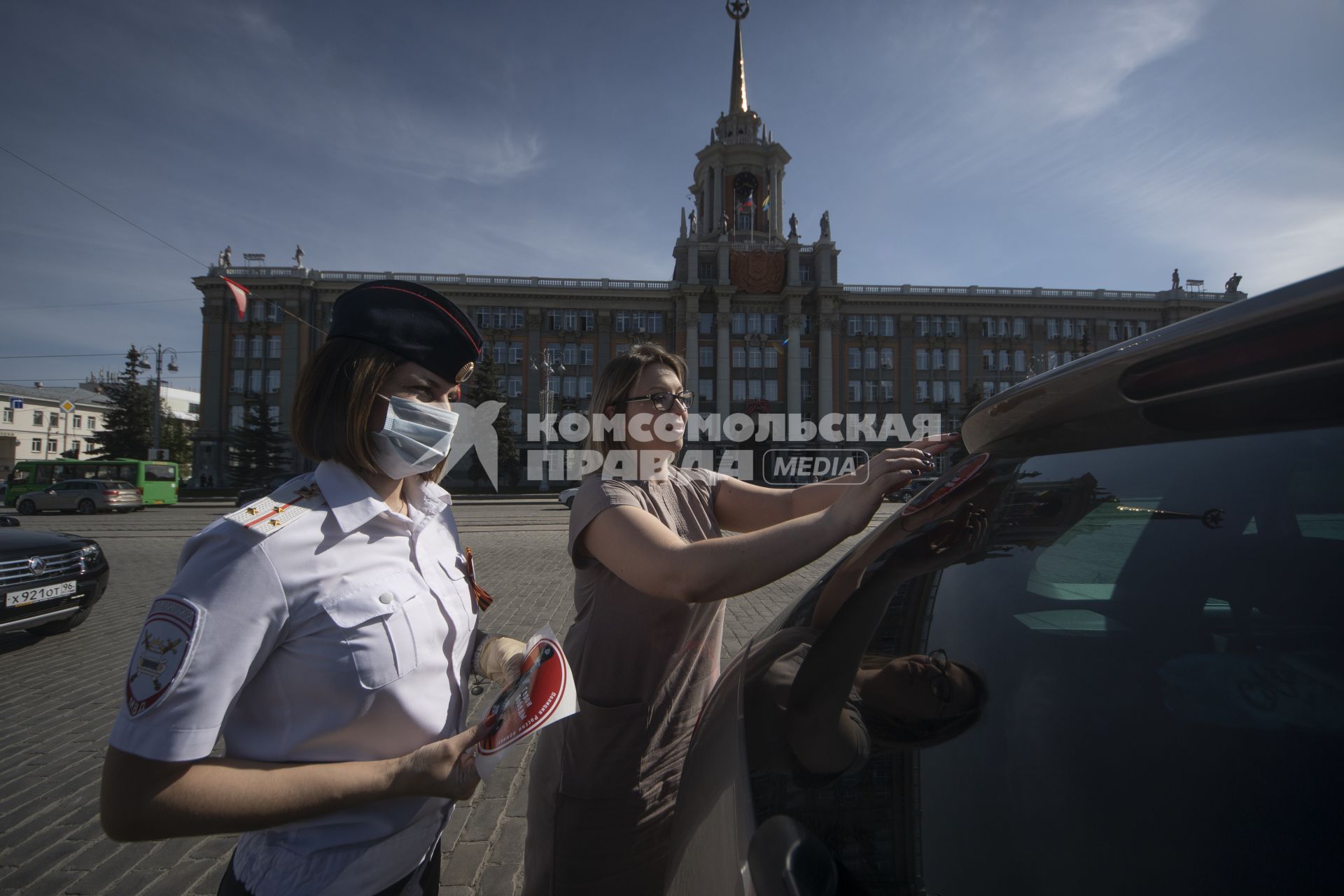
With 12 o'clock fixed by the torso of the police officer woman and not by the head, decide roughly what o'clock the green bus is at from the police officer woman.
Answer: The green bus is roughly at 7 o'clock from the police officer woman.

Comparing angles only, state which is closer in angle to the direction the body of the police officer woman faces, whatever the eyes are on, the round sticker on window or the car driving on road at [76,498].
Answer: the round sticker on window

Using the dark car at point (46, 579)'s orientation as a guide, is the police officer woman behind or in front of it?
in front

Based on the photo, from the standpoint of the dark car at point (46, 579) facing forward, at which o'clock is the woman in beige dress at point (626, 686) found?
The woman in beige dress is roughly at 1 o'clock from the dark car.

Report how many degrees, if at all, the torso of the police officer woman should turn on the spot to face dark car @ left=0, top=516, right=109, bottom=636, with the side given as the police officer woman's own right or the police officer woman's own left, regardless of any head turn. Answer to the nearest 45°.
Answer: approximately 135° to the police officer woman's own left

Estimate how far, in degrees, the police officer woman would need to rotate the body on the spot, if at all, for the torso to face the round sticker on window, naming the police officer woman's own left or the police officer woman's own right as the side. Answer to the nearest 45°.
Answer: approximately 45° to the police officer woman's own left

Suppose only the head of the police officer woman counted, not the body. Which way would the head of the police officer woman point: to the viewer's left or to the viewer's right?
to the viewer's right

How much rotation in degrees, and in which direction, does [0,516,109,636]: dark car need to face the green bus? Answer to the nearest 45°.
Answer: approximately 135° to its left

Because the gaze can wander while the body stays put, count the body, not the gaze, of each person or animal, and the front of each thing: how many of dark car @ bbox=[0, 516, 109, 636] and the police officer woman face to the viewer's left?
0

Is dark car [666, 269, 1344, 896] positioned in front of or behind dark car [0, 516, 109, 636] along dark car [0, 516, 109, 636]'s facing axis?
in front

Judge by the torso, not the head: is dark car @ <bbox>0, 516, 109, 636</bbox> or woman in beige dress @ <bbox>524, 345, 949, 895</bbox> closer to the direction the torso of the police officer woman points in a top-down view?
the woman in beige dress

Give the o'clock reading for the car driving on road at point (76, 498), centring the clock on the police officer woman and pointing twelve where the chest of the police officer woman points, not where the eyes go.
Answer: The car driving on road is roughly at 7 o'clock from the police officer woman.
